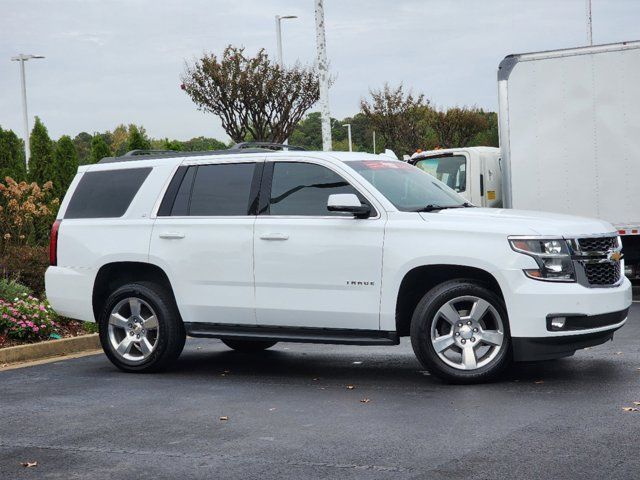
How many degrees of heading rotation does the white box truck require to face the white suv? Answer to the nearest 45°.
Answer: approximately 90° to its left

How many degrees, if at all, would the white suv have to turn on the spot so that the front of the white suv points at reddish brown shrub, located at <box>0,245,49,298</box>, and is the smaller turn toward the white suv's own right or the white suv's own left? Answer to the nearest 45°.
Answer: approximately 180°

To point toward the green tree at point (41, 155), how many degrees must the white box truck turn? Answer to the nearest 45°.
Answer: approximately 45° to its right

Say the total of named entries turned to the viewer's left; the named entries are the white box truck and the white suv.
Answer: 1

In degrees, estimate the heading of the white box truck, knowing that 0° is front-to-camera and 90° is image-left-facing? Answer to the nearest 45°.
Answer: approximately 90°

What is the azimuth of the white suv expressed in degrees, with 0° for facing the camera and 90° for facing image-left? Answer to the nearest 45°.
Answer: approximately 315°

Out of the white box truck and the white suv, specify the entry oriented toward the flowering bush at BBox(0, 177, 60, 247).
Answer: the white box truck

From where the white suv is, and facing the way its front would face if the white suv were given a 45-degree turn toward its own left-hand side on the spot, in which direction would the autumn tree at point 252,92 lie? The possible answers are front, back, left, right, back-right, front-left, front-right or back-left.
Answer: left

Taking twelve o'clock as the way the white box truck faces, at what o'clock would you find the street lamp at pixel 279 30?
The street lamp is roughly at 2 o'clock from the white box truck.

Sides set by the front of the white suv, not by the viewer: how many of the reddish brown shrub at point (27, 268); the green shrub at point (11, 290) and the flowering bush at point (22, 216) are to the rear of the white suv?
3

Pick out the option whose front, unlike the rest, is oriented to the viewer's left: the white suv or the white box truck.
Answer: the white box truck
